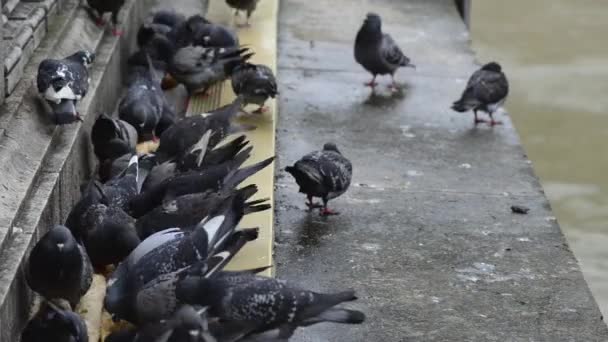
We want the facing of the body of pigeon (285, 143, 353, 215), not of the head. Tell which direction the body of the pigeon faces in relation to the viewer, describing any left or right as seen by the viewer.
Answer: facing away from the viewer and to the right of the viewer

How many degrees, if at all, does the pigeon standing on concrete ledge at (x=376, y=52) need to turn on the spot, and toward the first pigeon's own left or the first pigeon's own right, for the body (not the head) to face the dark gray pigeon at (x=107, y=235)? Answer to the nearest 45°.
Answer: approximately 45° to the first pigeon's own left

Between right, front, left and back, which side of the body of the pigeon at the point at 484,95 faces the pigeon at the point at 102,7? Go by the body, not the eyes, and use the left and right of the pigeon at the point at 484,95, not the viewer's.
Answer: back

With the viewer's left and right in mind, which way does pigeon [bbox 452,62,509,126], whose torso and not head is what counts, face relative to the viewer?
facing to the right of the viewer

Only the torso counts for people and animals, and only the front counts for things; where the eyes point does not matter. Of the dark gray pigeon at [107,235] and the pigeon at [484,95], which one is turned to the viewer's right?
the pigeon

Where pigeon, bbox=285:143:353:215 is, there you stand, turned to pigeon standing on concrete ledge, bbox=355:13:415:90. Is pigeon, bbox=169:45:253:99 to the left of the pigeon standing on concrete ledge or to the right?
left

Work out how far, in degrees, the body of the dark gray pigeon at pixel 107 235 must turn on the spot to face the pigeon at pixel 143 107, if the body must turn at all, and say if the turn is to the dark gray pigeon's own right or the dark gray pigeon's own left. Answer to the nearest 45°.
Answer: approximately 135° to the dark gray pigeon's own right

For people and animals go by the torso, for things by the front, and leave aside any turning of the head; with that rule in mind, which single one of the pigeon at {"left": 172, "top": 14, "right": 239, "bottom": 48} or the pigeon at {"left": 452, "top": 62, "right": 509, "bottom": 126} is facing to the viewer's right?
the pigeon at {"left": 452, "top": 62, "right": 509, "bottom": 126}

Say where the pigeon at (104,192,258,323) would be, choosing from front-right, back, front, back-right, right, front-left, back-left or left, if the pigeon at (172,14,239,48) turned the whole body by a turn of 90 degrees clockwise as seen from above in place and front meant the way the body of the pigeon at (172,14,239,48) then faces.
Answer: back

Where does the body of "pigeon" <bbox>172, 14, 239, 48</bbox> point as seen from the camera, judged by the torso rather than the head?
to the viewer's left
